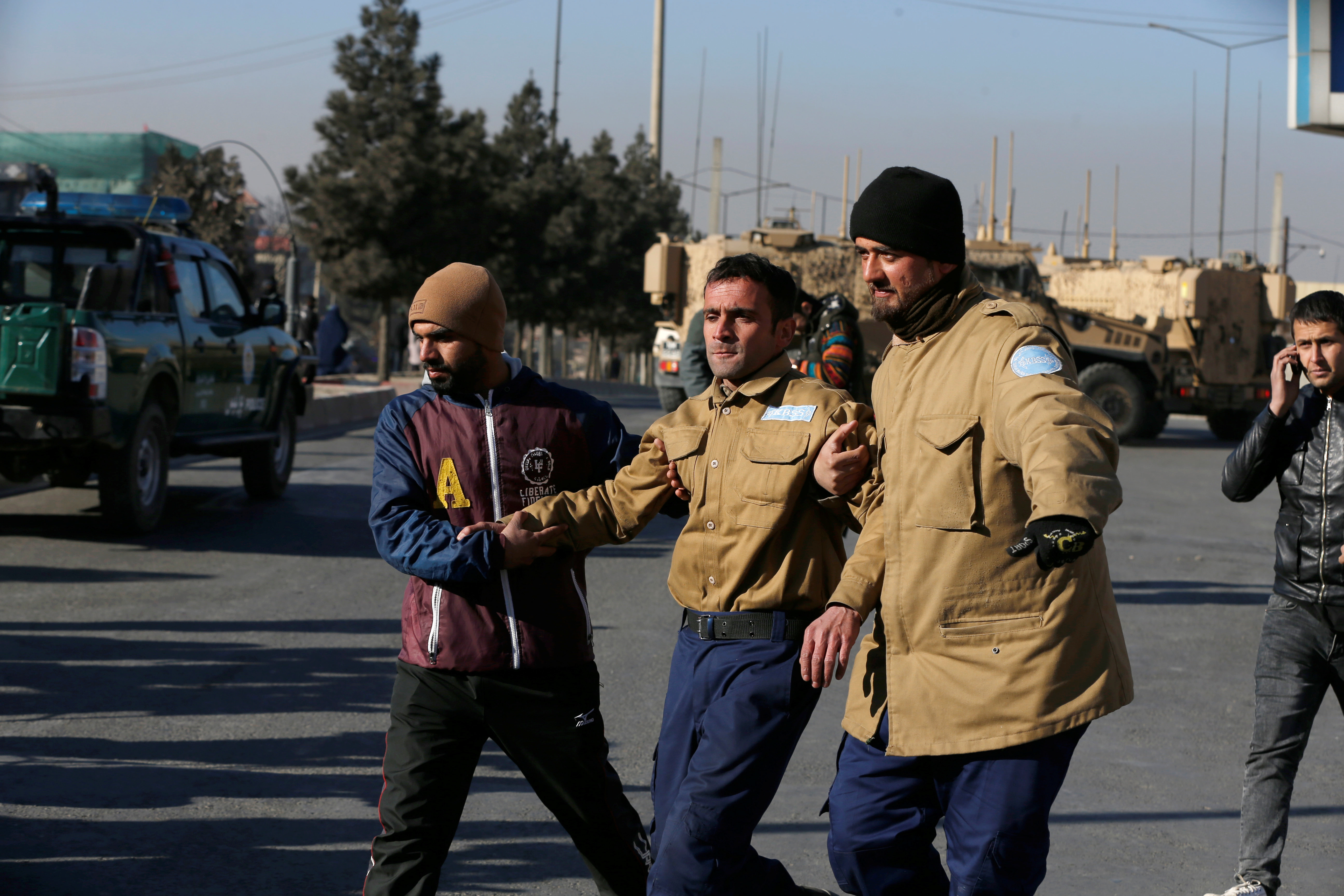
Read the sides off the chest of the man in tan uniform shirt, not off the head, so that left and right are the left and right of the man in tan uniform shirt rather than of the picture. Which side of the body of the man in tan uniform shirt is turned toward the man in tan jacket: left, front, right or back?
left

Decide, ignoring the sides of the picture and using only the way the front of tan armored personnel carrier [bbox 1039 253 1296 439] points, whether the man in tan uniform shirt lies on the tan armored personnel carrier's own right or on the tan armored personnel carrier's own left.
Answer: on the tan armored personnel carrier's own left

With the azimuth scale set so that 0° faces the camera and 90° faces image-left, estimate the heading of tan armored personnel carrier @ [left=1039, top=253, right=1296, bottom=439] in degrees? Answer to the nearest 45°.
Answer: approximately 135°

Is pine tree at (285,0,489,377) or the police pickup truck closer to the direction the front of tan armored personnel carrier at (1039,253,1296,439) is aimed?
the pine tree

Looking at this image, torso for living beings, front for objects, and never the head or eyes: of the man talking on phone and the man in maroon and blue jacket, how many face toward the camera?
2

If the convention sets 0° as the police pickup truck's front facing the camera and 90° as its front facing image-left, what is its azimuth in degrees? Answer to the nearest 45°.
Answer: approximately 225°

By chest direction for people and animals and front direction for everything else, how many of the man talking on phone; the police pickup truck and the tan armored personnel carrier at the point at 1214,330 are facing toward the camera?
1

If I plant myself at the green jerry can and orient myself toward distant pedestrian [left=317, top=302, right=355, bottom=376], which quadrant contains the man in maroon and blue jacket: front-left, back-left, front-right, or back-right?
back-right

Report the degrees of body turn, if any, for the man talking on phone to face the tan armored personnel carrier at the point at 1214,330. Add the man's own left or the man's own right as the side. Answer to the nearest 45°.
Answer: approximately 180°

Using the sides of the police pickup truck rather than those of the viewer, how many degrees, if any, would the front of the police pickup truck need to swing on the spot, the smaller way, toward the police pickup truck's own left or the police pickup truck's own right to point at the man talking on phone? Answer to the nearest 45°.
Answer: approximately 135° to the police pickup truck's own right

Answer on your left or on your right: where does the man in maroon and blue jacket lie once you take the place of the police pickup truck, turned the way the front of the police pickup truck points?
on your right

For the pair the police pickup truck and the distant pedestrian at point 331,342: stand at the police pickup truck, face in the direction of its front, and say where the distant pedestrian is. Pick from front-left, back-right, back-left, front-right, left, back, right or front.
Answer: front-left
